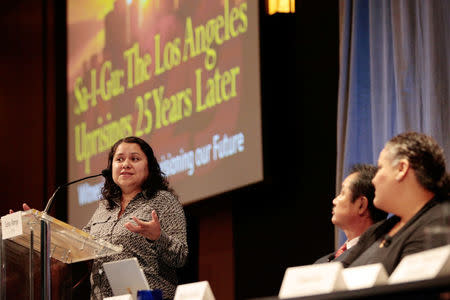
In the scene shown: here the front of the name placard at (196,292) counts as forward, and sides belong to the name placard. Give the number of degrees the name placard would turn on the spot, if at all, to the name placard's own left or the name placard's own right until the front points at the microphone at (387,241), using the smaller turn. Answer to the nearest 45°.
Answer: approximately 135° to the name placard's own left

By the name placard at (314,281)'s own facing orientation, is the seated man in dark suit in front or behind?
behind

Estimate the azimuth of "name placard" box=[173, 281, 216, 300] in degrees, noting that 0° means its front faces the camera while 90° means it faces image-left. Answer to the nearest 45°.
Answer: approximately 45°

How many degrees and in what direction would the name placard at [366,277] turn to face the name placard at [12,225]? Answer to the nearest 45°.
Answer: approximately 90° to its right

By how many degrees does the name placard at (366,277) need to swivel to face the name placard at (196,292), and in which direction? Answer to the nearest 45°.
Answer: approximately 90° to its right

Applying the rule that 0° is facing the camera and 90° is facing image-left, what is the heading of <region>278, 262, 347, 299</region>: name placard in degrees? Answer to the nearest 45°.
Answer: approximately 45°

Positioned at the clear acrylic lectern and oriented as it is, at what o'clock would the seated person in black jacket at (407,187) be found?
The seated person in black jacket is roughly at 9 o'clock from the clear acrylic lectern.

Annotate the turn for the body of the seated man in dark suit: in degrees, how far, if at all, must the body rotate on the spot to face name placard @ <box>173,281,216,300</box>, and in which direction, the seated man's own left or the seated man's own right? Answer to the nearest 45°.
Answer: approximately 45° to the seated man's own left
